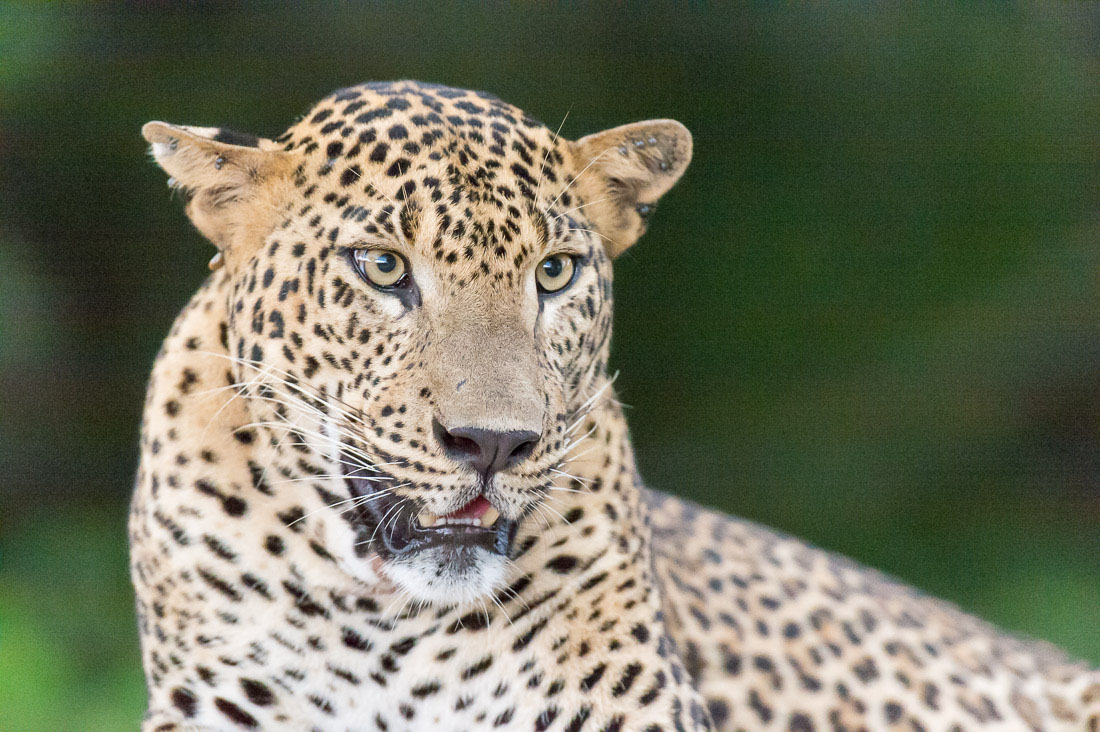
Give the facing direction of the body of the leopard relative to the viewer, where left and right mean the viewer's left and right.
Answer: facing the viewer and to the left of the viewer
